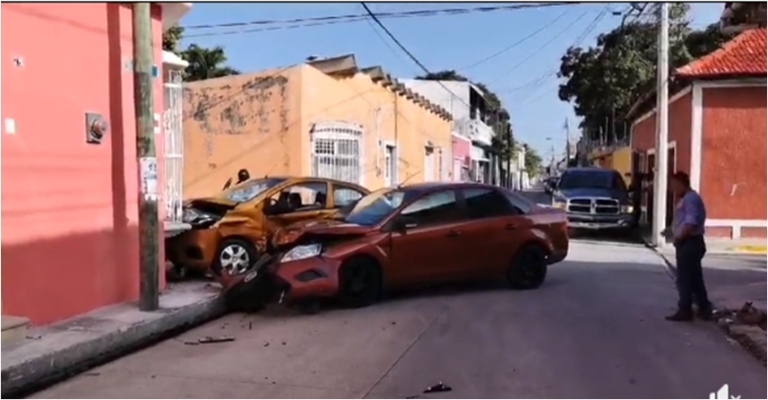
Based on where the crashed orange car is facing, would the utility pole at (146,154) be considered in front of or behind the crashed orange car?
in front

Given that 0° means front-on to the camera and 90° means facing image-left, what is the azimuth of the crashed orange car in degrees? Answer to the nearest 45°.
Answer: approximately 45°

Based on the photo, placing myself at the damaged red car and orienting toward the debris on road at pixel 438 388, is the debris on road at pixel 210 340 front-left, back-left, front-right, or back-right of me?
front-right

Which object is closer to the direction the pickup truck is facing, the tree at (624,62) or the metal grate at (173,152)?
the metal grate

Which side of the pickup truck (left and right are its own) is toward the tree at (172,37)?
right

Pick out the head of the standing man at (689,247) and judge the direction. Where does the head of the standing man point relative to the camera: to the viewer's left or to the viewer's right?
to the viewer's left

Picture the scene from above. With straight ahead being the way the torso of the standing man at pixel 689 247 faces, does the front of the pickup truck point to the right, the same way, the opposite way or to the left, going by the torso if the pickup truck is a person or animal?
to the left

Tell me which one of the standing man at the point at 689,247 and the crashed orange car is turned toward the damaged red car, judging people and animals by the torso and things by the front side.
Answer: the standing man

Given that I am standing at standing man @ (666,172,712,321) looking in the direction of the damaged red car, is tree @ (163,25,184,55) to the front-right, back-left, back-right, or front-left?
front-right

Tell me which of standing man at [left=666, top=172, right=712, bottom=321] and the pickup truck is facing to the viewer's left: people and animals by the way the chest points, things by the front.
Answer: the standing man

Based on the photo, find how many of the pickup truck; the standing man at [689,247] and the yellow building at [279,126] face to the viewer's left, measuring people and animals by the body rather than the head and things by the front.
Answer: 1

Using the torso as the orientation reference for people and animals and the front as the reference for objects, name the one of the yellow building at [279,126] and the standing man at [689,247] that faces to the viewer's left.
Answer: the standing man

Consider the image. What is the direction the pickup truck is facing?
toward the camera

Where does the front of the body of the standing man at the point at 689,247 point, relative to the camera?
to the viewer's left

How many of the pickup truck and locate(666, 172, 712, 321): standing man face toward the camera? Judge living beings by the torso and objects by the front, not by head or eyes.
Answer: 1

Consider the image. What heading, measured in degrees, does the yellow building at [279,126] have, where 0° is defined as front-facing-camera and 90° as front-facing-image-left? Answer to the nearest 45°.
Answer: approximately 315°

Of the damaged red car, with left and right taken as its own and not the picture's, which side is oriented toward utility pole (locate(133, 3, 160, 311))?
front
